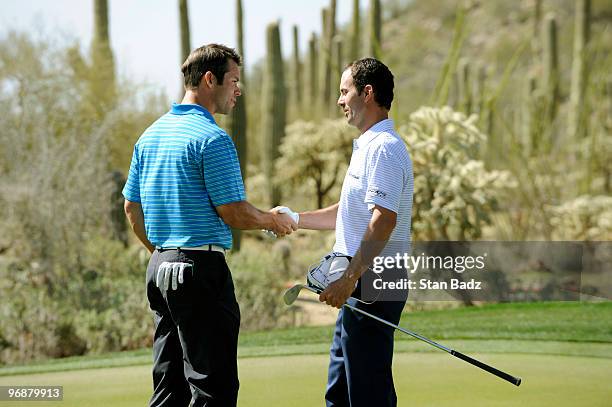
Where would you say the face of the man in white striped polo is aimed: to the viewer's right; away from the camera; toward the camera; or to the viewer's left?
to the viewer's left

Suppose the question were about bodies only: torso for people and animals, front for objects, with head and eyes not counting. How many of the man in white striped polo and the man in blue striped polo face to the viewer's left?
1

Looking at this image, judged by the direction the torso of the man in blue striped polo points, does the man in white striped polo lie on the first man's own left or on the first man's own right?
on the first man's own right

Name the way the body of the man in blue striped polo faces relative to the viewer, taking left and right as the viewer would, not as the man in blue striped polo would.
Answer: facing away from the viewer and to the right of the viewer

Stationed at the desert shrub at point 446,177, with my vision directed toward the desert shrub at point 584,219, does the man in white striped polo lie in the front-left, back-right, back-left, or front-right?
back-right

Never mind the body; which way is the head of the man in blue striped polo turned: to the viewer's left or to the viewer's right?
to the viewer's right

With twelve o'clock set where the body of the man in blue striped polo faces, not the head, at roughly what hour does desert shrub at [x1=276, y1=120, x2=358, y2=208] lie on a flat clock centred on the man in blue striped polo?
The desert shrub is roughly at 11 o'clock from the man in blue striped polo.

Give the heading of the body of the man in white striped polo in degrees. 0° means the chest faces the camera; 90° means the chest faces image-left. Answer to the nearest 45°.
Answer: approximately 90°
